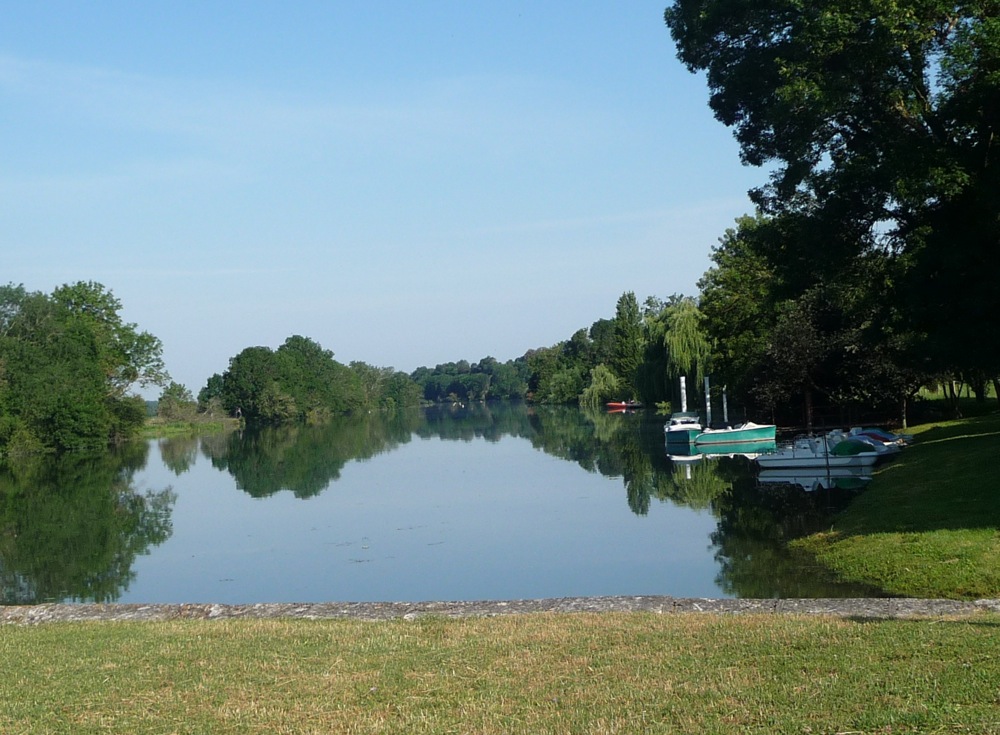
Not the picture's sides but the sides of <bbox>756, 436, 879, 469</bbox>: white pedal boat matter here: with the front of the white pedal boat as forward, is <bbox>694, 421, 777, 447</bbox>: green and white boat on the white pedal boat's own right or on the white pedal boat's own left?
on the white pedal boat's own right
